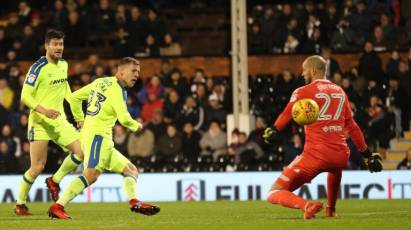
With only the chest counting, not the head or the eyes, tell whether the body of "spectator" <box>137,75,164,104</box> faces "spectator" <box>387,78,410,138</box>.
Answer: no

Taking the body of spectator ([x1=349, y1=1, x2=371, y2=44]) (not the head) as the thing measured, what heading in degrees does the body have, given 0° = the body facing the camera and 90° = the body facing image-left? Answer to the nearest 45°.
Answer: approximately 0°

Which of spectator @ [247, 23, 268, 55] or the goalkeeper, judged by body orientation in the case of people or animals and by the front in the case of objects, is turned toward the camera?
the spectator

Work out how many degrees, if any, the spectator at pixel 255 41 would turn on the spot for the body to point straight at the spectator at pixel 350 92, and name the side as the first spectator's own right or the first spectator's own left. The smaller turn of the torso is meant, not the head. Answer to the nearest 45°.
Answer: approximately 45° to the first spectator's own left

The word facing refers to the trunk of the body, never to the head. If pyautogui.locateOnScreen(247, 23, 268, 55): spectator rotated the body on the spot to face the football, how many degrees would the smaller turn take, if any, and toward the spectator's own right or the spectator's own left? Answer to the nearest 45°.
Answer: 0° — they already face it

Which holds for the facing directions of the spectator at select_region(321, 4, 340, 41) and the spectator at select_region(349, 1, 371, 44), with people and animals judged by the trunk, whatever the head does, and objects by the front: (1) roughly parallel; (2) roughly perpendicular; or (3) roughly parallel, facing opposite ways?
roughly parallel

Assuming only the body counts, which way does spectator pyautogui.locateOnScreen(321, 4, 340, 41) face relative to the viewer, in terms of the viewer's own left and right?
facing the viewer

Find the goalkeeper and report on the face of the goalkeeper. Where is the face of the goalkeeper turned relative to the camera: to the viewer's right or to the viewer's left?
to the viewer's left

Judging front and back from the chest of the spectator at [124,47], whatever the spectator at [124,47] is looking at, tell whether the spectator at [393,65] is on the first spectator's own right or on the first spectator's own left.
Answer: on the first spectator's own left

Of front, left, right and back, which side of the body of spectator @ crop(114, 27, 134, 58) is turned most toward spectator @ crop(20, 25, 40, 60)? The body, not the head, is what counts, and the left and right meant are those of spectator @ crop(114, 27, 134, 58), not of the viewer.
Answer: right

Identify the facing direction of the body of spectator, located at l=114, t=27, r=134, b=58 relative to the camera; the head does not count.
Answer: toward the camera

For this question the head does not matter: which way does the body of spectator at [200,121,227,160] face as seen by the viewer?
toward the camera

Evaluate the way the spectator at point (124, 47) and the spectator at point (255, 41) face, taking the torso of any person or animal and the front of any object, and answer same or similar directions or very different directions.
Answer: same or similar directions

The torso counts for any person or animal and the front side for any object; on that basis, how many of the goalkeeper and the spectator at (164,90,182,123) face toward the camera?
1

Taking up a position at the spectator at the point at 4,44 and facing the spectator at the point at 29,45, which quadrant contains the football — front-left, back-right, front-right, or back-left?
front-right

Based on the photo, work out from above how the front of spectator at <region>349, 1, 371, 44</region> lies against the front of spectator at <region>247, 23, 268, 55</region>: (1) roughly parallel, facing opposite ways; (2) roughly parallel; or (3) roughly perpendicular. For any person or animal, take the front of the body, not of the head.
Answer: roughly parallel
